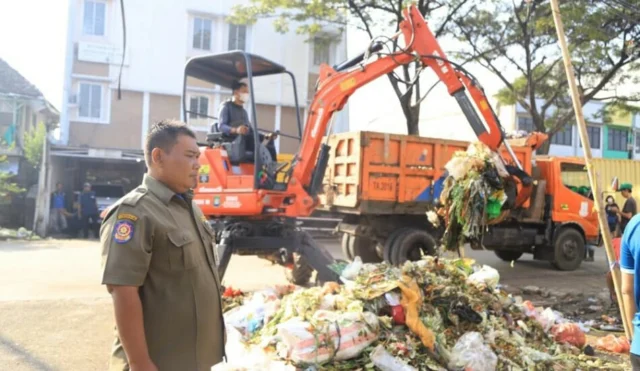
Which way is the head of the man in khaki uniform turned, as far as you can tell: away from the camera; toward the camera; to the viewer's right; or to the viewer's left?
to the viewer's right

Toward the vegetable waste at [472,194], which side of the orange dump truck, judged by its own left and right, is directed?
right

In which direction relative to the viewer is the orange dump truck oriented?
to the viewer's right

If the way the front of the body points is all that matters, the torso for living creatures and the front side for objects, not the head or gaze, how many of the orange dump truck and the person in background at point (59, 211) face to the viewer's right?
1

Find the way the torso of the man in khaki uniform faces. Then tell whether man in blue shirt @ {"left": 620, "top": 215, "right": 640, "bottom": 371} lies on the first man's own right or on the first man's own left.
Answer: on the first man's own left

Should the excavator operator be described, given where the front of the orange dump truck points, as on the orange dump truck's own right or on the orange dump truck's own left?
on the orange dump truck's own right

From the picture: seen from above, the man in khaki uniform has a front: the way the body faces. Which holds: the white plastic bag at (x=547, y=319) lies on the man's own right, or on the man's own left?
on the man's own left
